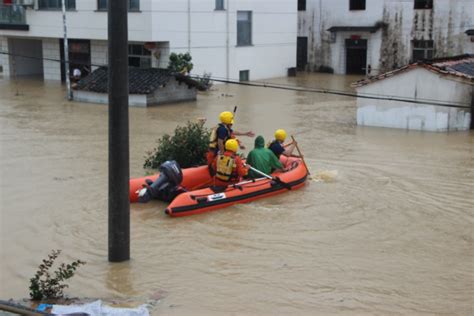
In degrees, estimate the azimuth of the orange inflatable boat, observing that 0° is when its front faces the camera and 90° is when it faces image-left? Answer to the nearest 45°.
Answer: approximately 225°

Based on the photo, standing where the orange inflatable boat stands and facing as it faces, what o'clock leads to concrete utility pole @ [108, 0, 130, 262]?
The concrete utility pole is roughly at 5 o'clock from the orange inflatable boat.

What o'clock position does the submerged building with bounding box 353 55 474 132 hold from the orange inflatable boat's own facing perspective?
The submerged building is roughly at 12 o'clock from the orange inflatable boat.

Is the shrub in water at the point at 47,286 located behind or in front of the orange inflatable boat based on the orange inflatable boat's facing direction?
behind

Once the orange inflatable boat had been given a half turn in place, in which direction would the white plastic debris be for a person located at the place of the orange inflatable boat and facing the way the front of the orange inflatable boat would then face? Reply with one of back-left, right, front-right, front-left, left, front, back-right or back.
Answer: front-left

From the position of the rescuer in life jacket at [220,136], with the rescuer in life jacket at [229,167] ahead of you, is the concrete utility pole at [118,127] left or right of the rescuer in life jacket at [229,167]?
right
